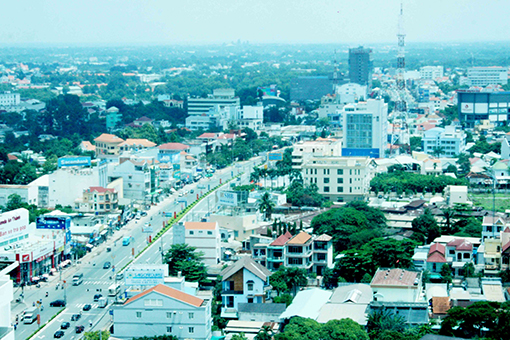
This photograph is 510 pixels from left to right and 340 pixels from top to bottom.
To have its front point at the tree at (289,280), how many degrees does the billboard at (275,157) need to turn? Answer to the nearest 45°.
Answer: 0° — it already faces it

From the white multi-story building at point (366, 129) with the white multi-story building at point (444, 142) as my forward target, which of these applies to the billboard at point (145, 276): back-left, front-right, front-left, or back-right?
back-right

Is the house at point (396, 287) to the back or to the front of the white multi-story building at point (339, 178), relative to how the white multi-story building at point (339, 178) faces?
to the front

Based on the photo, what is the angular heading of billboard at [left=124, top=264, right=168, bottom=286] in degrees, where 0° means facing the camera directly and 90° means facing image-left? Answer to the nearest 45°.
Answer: approximately 0°

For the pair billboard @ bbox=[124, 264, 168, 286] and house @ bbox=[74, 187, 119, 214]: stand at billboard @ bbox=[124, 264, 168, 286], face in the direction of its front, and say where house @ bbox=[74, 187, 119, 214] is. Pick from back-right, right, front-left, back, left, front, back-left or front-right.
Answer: back

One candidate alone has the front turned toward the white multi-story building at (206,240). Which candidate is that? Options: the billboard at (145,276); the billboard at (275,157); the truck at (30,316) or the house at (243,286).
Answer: the billboard at (275,157)

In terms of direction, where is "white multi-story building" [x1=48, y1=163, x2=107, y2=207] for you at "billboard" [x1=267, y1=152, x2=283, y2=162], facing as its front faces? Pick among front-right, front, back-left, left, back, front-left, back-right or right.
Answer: front-right

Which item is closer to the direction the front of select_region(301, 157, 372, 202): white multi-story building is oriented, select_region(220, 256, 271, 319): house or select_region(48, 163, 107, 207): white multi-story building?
the house

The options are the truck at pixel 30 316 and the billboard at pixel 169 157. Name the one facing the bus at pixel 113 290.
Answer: the billboard

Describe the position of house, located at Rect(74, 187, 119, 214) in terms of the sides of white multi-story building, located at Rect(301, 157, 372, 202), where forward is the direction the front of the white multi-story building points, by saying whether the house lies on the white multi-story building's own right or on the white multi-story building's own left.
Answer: on the white multi-story building's own right
